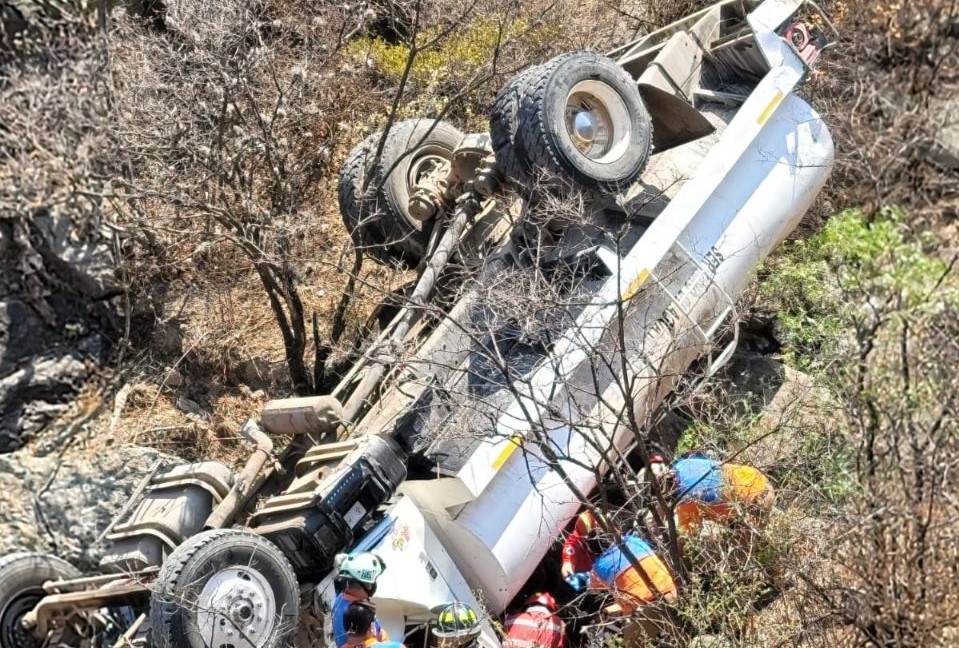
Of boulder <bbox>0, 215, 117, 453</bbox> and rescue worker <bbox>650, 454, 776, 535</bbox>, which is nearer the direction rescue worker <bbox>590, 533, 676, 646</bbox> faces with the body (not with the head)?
the boulder

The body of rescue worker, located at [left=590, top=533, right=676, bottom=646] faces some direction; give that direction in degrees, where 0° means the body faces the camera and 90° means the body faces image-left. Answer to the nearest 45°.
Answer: approximately 135°

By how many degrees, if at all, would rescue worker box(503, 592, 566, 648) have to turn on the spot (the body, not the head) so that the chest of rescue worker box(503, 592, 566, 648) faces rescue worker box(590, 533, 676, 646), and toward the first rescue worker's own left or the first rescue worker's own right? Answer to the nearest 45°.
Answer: approximately 90° to the first rescue worker's own right

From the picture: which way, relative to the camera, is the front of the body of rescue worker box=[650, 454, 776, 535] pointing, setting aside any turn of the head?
to the viewer's left

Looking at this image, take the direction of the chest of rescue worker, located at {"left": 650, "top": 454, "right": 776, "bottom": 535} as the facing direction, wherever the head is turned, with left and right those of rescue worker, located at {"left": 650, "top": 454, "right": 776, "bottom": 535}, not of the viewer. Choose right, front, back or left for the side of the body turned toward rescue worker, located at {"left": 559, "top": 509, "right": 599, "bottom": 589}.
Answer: front

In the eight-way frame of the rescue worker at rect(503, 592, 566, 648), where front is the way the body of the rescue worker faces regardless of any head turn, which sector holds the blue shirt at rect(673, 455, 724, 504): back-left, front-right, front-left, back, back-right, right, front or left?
right

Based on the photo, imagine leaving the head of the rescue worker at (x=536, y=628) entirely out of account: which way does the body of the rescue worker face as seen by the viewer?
away from the camera

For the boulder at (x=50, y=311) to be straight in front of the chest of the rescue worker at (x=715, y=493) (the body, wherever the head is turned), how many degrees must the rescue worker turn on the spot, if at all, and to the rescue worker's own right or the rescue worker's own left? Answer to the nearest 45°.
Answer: approximately 45° to the rescue worker's own right

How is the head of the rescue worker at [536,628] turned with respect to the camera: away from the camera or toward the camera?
away from the camera
